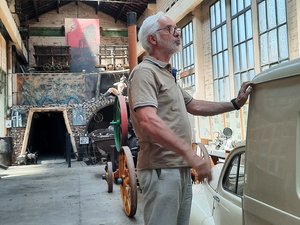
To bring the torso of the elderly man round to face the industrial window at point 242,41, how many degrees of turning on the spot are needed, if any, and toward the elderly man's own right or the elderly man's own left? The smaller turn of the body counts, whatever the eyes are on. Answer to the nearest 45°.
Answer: approximately 90° to the elderly man's own left

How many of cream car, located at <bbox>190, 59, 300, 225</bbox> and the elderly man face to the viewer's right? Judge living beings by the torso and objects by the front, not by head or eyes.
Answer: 1

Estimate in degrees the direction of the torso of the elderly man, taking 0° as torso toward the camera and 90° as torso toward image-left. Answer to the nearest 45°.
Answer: approximately 270°

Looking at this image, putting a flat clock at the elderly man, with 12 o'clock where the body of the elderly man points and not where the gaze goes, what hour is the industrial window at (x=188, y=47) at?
The industrial window is roughly at 9 o'clock from the elderly man.

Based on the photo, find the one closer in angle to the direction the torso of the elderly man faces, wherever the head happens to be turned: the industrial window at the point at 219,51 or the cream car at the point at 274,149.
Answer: the cream car

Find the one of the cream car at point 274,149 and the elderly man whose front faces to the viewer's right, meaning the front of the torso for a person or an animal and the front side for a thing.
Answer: the elderly man

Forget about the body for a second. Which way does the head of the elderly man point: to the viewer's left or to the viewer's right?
to the viewer's right
